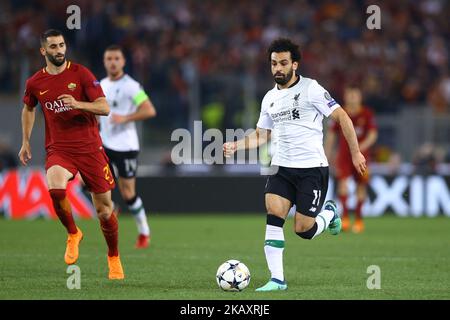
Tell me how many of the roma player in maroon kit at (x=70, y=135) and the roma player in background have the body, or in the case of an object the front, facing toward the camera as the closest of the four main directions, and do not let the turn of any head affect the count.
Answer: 2

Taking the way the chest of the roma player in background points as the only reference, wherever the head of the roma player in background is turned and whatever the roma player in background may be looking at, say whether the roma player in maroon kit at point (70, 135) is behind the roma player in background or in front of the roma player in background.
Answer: in front

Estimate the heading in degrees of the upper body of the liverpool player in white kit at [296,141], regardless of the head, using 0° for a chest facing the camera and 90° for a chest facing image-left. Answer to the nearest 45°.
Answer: approximately 45°

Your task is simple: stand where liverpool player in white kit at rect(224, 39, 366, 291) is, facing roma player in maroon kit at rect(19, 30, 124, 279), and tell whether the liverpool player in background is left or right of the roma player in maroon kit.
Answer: right

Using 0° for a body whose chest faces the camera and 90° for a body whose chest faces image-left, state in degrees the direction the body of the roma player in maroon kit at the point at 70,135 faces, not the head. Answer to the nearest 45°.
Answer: approximately 0°

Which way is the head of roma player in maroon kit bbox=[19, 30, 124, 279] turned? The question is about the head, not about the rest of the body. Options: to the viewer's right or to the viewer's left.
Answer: to the viewer's right

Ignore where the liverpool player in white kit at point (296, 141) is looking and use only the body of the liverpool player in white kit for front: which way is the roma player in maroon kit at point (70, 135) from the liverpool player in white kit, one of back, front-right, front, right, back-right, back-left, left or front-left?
front-right

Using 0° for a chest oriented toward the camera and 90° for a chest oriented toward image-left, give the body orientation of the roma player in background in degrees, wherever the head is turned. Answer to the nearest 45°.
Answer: approximately 0°
